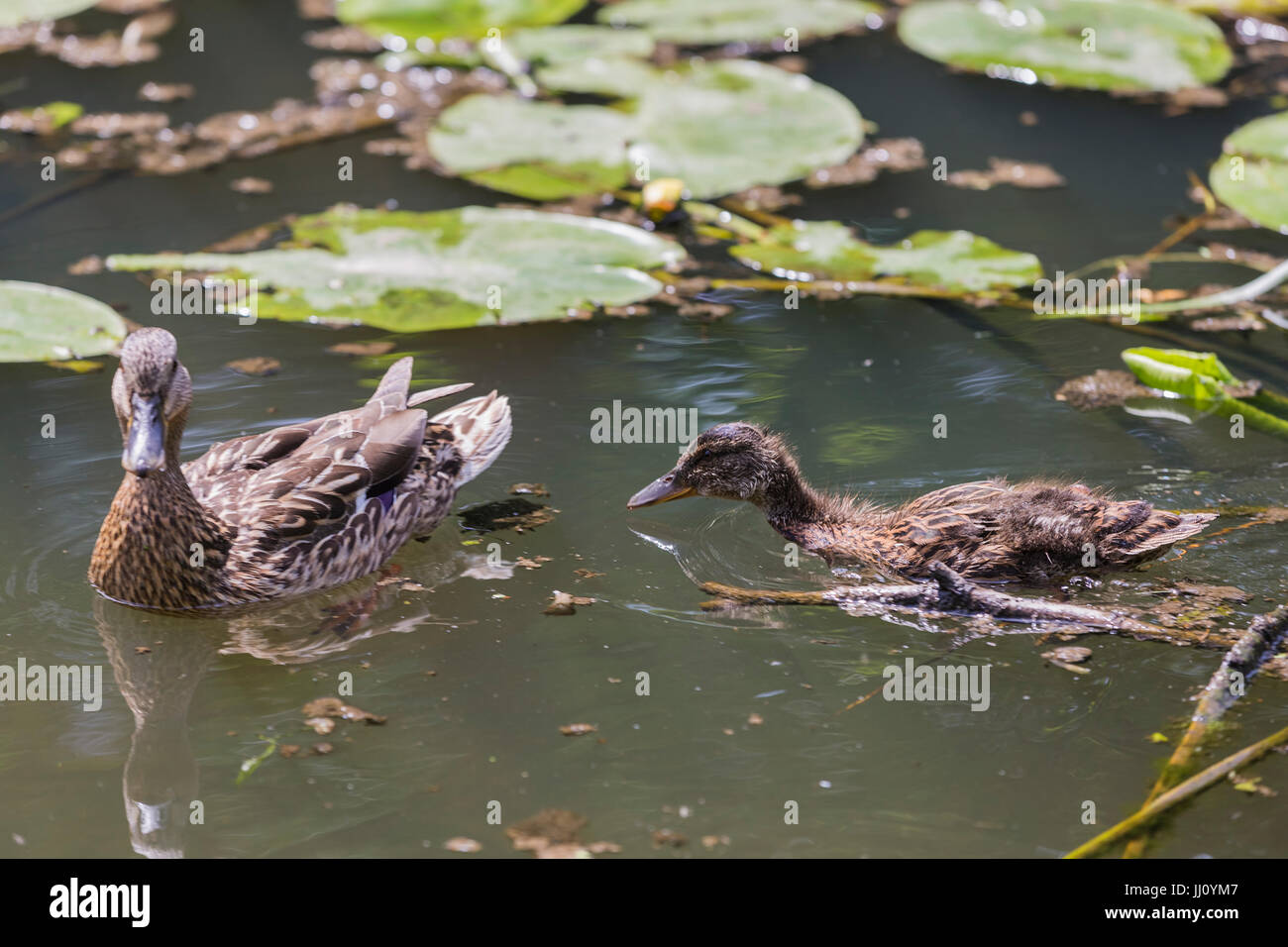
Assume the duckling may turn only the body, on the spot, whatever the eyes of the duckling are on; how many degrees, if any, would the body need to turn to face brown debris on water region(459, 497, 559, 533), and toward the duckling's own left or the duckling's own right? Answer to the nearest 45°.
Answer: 0° — it already faces it

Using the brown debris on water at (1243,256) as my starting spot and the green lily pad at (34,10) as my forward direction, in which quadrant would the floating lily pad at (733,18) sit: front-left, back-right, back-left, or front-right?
front-right

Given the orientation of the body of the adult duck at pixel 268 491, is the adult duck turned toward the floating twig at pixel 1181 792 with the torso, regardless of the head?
no

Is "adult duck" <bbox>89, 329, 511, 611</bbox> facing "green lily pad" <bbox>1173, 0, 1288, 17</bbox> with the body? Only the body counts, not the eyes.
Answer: no

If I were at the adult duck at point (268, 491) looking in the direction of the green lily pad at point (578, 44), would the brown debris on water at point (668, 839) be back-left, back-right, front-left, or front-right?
back-right

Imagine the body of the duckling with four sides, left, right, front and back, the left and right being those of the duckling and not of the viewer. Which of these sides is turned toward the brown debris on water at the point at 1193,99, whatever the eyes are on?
right

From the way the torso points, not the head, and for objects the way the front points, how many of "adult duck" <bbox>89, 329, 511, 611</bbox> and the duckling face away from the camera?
0

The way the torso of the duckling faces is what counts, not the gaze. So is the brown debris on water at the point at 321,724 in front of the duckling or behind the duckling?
in front

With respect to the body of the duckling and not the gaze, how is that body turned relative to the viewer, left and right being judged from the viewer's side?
facing to the left of the viewer

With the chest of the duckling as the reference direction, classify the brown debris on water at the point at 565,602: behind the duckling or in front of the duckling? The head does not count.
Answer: in front

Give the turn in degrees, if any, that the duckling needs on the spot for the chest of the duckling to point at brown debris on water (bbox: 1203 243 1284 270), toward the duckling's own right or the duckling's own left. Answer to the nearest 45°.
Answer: approximately 135° to the duckling's own right

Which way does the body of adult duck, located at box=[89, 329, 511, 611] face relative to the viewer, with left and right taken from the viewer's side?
facing the viewer and to the left of the viewer

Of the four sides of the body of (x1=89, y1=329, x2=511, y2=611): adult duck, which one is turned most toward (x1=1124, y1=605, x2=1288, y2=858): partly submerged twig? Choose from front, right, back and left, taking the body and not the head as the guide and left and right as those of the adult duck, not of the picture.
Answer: left

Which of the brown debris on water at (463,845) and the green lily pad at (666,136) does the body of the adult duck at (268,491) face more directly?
the brown debris on water

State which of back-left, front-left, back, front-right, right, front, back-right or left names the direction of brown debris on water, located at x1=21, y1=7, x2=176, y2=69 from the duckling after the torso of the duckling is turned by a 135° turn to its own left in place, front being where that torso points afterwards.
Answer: back

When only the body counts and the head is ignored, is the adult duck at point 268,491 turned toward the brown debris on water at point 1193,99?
no

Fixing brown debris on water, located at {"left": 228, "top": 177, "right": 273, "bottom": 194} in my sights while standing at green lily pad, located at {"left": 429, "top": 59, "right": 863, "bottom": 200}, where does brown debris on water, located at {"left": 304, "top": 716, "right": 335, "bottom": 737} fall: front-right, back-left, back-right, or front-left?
front-left
